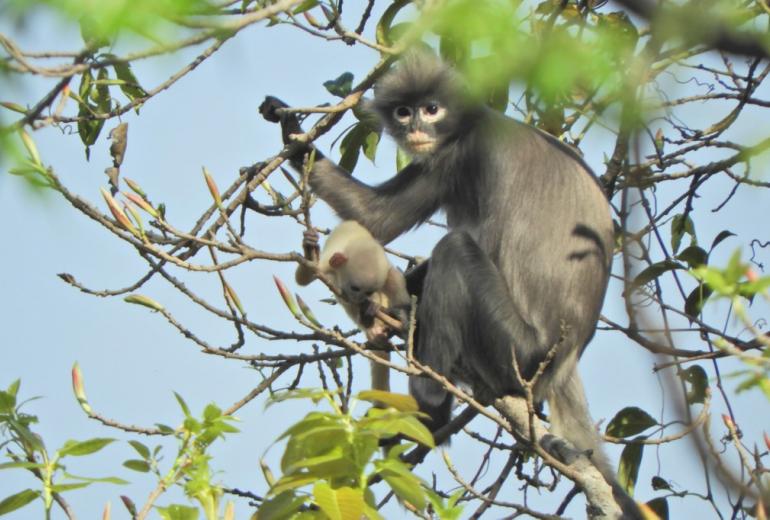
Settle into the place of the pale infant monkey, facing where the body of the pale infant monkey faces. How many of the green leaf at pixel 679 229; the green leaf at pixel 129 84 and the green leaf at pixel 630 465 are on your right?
1

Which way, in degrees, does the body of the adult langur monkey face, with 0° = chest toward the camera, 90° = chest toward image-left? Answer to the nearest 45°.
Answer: approximately 90°

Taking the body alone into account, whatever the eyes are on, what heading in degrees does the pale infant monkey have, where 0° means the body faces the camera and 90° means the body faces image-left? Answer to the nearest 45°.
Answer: approximately 315°

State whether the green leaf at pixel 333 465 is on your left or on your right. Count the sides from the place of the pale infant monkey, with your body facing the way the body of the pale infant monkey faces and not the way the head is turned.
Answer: on your right

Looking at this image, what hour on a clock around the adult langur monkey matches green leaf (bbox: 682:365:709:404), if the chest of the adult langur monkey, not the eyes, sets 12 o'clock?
The green leaf is roughly at 7 o'clock from the adult langur monkey.

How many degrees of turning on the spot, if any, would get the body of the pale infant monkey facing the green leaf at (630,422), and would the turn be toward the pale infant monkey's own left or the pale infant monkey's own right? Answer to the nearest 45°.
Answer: approximately 45° to the pale infant monkey's own left
